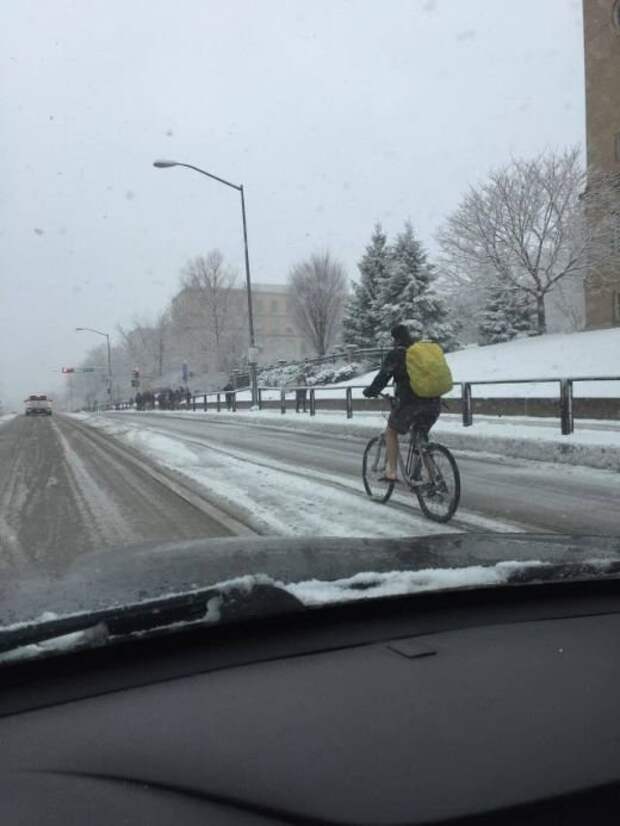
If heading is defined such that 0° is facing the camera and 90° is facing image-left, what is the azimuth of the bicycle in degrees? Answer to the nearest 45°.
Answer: approximately 135°

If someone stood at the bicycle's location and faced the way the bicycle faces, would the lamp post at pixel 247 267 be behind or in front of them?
in front

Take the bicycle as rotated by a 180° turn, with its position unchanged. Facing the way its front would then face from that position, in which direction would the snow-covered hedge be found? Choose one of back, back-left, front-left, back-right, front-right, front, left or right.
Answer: back-left

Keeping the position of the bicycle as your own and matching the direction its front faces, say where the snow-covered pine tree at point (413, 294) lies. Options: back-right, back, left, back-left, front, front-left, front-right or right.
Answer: front-right

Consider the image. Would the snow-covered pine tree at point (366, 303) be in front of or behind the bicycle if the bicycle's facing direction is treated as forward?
in front

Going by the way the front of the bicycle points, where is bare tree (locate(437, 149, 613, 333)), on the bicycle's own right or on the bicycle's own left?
on the bicycle's own right

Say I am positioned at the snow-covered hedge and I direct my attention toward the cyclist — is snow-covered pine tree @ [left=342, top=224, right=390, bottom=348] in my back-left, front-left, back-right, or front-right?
back-left

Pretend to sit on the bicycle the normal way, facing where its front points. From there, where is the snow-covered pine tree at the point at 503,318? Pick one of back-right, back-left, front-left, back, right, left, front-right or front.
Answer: front-right
